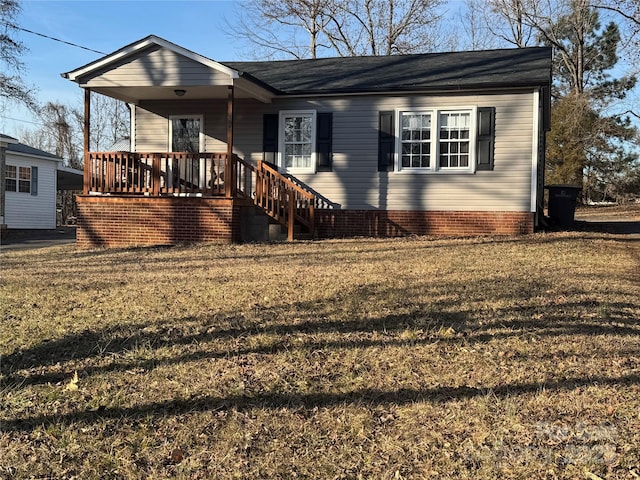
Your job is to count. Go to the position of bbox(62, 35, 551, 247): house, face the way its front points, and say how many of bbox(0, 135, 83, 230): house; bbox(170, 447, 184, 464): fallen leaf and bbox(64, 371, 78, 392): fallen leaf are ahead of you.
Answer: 2

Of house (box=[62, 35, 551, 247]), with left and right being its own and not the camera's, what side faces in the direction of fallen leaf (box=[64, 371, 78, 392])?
front

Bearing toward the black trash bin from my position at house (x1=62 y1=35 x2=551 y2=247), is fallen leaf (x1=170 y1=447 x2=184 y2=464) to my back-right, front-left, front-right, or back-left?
back-right

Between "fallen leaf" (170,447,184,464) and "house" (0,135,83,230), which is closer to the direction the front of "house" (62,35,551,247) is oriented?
the fallen leaf

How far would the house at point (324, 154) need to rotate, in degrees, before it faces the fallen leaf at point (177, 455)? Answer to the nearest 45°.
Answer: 0° — it already faces it

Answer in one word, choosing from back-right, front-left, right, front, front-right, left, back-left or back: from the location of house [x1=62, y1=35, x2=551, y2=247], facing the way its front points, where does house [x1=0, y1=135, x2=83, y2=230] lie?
back-right

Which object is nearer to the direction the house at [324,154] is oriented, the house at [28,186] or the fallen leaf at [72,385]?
the fallen leaf

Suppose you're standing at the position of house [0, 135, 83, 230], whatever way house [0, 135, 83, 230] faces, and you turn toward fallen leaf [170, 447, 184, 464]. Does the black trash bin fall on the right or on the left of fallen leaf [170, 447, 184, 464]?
left

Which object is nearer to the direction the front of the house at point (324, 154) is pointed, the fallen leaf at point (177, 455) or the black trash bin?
the fallen leaf

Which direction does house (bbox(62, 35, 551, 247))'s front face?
toward the camera
